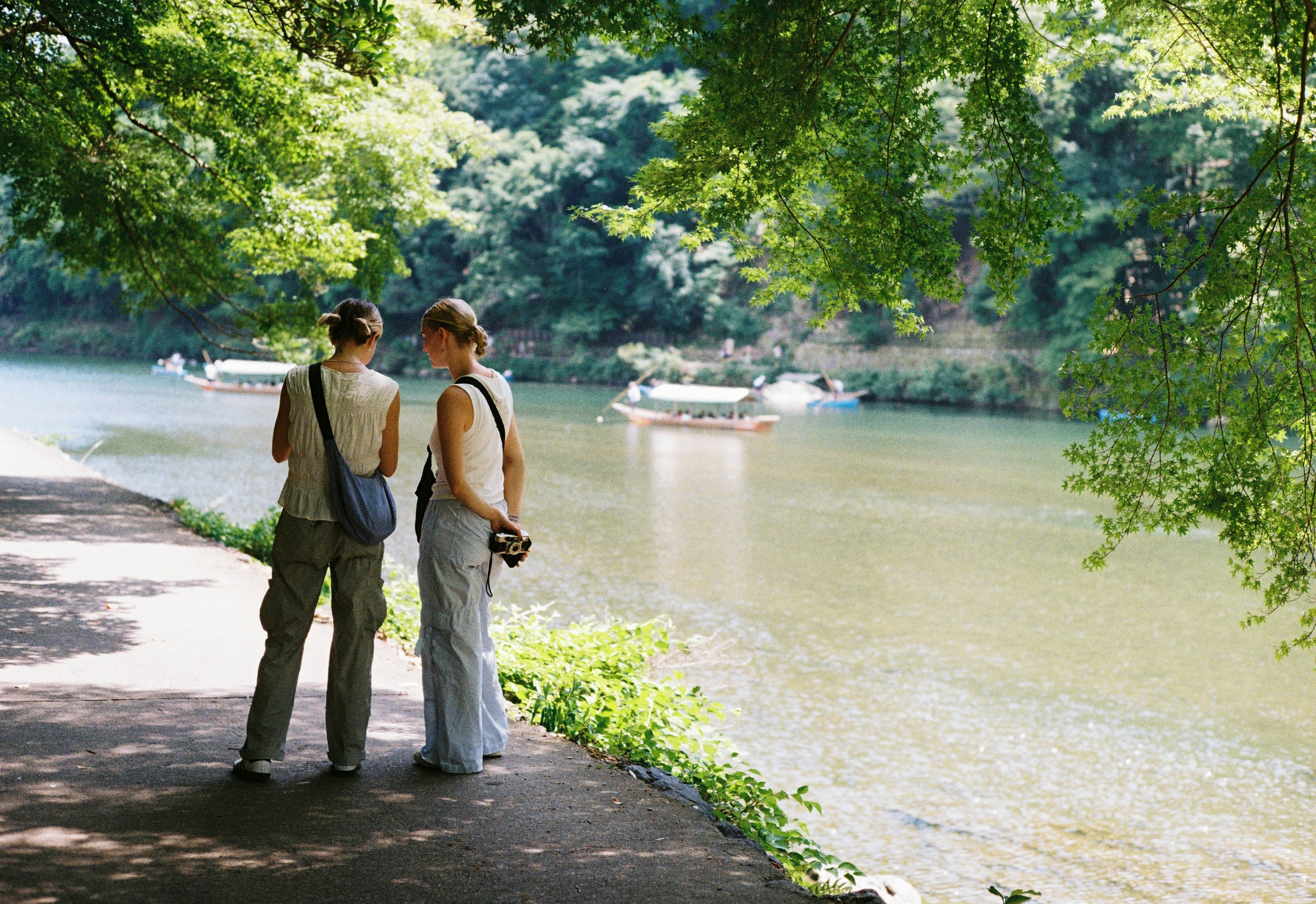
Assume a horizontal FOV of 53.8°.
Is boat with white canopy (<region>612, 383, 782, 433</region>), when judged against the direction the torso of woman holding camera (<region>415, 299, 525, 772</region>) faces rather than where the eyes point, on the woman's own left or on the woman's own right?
on the woman's own right

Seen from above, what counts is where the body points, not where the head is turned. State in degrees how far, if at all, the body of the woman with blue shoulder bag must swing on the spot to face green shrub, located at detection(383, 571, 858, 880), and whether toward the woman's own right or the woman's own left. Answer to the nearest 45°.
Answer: approximately 45° to the woman's own right

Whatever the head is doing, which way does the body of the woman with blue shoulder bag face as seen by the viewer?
away from the camera

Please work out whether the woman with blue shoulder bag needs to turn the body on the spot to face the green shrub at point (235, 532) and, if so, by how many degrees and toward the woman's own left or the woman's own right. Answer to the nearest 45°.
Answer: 0° — they already face it

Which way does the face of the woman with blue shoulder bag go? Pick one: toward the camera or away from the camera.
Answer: away from the camera

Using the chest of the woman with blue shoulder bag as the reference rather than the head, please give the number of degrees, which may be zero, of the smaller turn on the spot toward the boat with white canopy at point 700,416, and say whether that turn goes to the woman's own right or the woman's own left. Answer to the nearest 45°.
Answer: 0° — they already face it

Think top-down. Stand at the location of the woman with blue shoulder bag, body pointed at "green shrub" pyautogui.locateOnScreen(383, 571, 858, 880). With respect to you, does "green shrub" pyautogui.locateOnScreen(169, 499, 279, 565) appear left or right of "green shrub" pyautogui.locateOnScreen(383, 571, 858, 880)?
left

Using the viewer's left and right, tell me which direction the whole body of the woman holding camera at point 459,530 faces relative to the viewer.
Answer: facing away from the viewer and to the left of the viewer

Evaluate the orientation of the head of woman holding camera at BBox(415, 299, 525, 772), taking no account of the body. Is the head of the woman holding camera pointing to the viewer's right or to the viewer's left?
to the viewer's left
